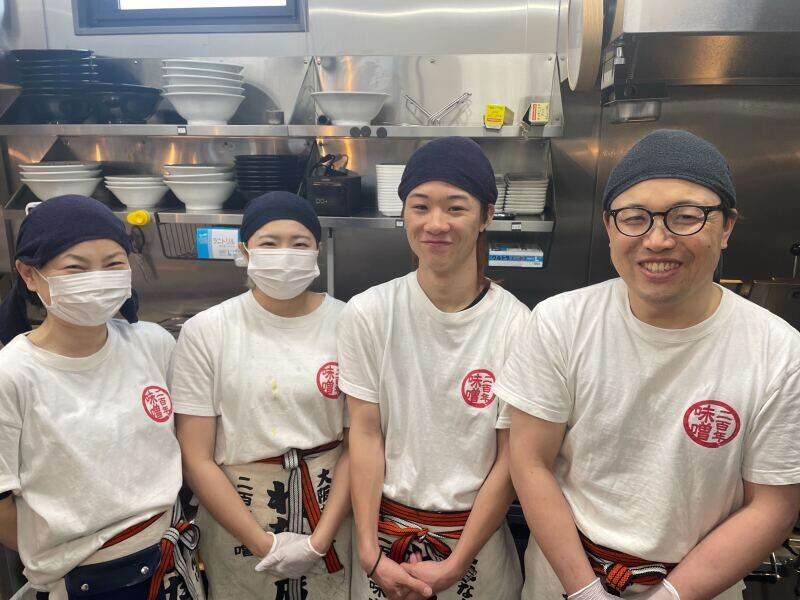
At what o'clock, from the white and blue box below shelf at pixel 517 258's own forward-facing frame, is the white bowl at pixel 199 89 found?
The white bowl is roughly at 3 o'clock from the white and blue box below shelf.

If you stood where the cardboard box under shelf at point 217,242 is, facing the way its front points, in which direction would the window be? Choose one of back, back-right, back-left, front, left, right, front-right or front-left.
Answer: back

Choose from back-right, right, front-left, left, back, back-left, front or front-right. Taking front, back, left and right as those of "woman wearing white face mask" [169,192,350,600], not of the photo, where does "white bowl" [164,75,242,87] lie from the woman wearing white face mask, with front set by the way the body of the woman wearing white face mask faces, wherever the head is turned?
back

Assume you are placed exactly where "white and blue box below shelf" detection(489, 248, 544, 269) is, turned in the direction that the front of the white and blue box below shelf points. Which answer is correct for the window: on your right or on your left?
on your right

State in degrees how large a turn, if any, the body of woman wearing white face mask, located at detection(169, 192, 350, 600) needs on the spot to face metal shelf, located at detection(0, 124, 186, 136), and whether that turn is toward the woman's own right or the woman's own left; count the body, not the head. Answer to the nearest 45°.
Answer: approximately 135° to the woman's own right
